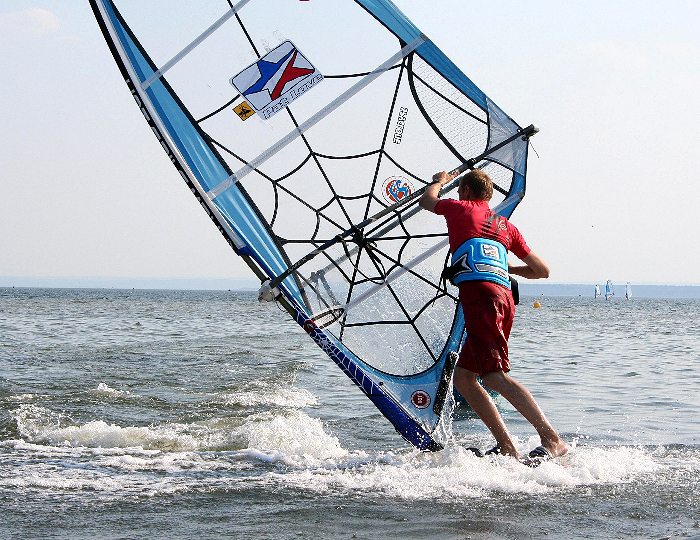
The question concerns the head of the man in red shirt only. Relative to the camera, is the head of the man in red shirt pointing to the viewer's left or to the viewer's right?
to the viewer's left

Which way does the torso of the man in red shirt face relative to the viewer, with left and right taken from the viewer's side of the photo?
facing away from the viewer and to the left of the viewer
